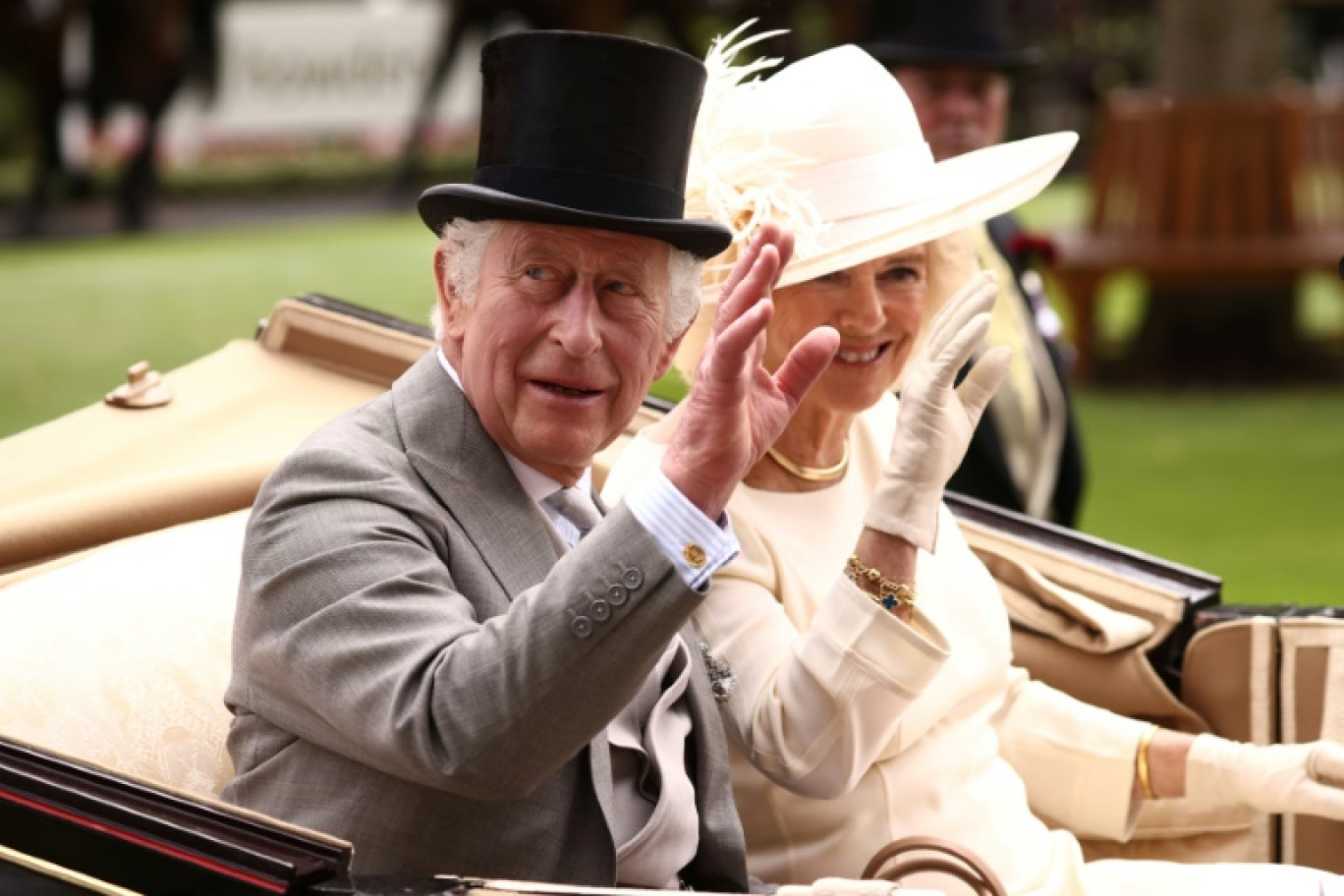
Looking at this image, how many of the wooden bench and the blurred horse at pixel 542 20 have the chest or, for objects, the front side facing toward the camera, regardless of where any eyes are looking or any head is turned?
1

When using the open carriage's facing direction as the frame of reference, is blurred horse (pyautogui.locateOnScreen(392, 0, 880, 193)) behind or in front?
behind

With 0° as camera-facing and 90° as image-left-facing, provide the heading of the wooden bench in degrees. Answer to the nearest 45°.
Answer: approximately 0°

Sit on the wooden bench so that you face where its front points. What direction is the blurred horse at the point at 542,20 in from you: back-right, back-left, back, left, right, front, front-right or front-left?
back-right
